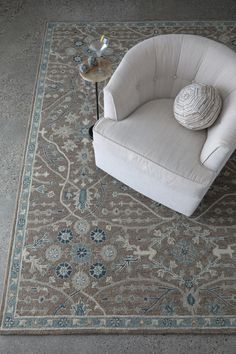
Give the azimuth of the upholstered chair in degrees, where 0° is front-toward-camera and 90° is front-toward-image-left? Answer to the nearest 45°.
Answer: approximately 45°
